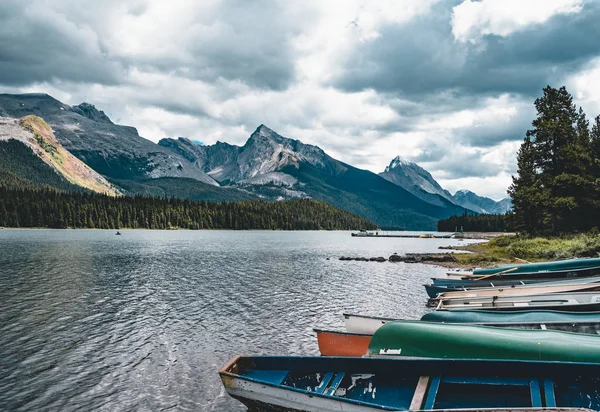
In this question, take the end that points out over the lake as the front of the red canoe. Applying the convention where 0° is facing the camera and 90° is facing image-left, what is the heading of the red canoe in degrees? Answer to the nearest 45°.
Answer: approximately 90°

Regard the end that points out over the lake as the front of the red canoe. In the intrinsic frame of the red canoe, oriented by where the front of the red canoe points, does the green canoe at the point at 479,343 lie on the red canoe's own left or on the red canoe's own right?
on the red canoe's own left

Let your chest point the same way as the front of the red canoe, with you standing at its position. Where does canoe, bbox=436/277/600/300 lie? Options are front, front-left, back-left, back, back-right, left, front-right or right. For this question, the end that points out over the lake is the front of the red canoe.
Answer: back-right

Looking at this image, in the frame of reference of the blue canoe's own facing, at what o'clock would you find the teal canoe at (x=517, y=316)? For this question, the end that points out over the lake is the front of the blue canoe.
The teal canoe is roughly at 4 o'clock from the blue canoe.

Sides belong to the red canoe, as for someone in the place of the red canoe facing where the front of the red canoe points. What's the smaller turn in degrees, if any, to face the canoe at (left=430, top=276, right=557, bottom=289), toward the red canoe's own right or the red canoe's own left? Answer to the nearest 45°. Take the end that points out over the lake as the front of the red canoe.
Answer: approximately 135° to the red canoe's own right

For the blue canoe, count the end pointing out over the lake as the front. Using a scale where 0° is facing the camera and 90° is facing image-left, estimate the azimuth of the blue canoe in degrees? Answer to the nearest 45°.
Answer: approximately 90°

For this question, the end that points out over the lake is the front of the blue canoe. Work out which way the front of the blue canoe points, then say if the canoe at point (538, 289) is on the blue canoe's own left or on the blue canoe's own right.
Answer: on the blue canoe's own right

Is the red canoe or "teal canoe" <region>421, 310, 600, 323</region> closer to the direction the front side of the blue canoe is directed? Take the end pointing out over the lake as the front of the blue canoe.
the red canoe

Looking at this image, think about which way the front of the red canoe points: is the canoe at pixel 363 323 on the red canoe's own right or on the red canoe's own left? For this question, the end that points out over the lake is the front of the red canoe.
on the red canoe's own right
